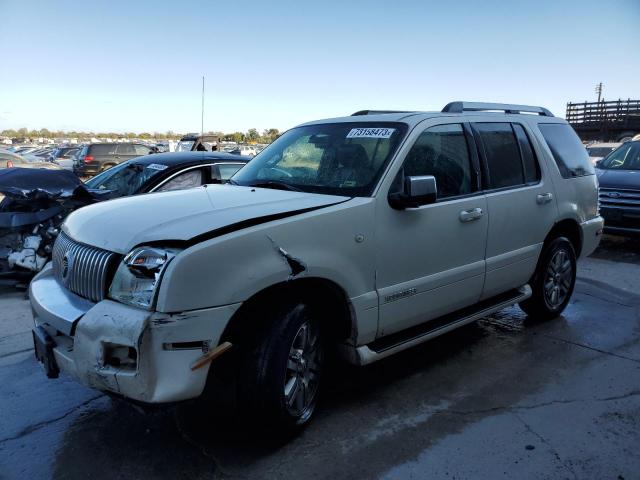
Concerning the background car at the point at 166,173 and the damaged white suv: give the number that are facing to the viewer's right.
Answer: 0

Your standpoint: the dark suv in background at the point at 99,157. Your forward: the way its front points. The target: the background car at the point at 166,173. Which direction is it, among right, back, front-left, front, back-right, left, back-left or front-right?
back-right

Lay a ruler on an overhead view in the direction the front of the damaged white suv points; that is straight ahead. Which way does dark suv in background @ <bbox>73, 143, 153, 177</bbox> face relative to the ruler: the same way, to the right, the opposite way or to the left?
the opposite way

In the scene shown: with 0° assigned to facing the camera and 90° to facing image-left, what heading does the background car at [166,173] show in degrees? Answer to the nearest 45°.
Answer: approximately 45°

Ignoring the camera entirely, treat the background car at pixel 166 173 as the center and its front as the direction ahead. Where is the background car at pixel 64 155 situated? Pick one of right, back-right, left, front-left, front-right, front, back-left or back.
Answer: back-right

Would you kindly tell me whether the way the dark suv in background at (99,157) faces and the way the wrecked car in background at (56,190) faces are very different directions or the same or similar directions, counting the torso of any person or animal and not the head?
very different directions

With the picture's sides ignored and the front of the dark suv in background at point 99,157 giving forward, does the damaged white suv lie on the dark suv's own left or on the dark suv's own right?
on the dark suv's own right

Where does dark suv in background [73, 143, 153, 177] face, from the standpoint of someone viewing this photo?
facing away from the viewer and to the right of the viewer

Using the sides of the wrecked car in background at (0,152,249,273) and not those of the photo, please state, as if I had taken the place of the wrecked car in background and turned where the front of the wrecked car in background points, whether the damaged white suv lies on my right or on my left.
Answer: on my left

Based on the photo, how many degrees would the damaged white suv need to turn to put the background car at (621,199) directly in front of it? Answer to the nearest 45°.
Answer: approximately 180°

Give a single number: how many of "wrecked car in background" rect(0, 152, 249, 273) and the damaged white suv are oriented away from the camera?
0
